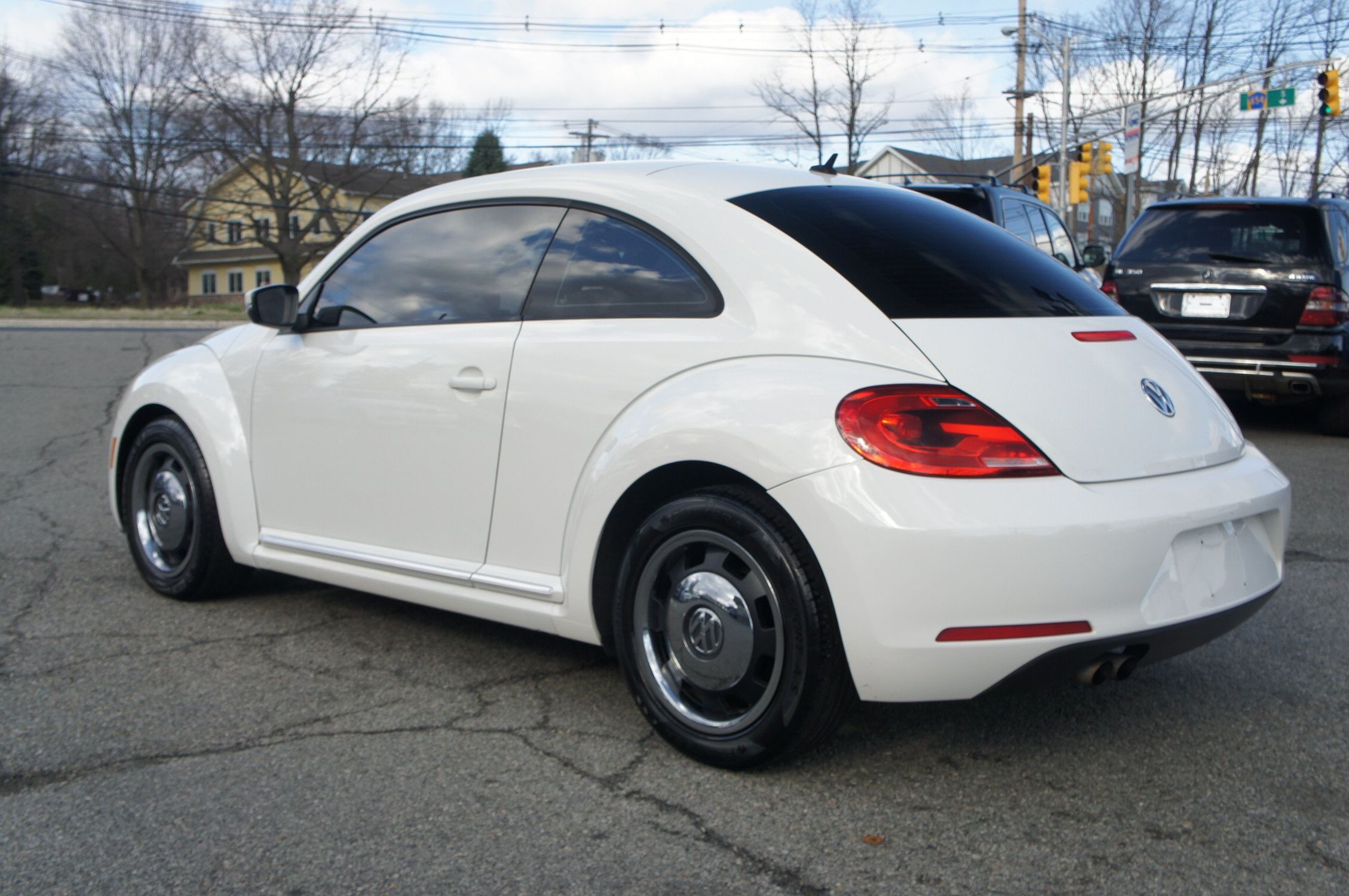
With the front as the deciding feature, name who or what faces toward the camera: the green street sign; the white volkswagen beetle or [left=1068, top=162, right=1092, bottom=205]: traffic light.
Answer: the green street sign

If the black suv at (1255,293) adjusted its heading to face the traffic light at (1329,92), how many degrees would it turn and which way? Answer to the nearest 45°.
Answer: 0° — it already faces it

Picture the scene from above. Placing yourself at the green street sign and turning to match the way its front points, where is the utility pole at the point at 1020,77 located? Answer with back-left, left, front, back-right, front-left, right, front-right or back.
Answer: back-right

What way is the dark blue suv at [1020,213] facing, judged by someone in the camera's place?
facing away from the viewer and to the right of the viewer

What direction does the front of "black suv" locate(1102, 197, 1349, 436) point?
away from the camera

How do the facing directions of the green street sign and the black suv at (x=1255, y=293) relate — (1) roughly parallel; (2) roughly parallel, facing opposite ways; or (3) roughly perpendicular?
roughly parallel, facing opposite ways

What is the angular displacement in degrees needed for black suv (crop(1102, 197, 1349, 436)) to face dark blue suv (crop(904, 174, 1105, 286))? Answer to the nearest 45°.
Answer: approximately 45° to its left

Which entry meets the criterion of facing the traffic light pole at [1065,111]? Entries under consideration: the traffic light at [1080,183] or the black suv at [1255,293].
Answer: the black suv

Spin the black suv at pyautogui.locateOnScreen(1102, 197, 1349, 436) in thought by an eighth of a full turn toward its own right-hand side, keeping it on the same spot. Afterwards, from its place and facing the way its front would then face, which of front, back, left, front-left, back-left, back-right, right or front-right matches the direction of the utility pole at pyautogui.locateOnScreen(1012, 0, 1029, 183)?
front-left

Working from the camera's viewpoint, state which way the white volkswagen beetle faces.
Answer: facing away from the viewer and to the left of the viewer

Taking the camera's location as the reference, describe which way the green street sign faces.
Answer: facing the viewer

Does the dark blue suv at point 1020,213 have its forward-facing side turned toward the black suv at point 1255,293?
no

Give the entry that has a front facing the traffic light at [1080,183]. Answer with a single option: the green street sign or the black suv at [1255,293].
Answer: the black suv
